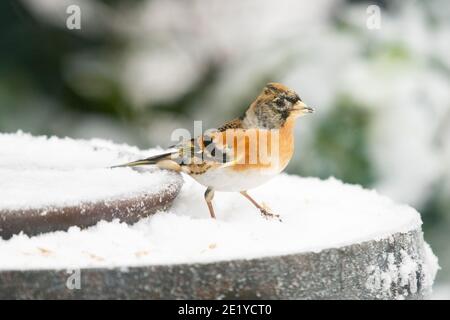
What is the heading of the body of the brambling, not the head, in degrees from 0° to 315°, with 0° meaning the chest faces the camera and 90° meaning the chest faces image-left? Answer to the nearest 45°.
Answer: approximately 270°
